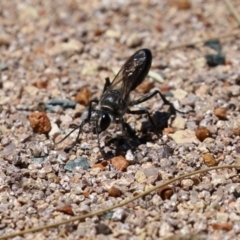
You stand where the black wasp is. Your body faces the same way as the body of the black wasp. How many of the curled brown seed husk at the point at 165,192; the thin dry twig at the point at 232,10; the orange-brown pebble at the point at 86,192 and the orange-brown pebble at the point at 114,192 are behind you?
1

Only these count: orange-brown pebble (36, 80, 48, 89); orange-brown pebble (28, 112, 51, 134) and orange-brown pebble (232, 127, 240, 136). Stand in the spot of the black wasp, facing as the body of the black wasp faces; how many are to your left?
1

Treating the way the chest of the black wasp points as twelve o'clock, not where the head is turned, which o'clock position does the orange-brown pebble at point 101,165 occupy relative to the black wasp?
The orange-brown pebble is roughly at 11 o'clock from the black wasp.

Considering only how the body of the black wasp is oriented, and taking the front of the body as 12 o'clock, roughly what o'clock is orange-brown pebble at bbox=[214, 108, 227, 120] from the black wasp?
The orange-brown pebble is roughly at 8 o'clock from the black wasp.

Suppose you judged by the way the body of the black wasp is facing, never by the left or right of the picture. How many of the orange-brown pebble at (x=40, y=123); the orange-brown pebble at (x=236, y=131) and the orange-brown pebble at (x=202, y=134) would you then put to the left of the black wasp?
2

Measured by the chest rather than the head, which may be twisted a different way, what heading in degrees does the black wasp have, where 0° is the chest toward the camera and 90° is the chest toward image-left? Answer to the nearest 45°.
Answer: approximately 45°

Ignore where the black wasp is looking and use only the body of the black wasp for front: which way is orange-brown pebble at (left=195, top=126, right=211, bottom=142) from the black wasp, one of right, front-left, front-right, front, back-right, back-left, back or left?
left

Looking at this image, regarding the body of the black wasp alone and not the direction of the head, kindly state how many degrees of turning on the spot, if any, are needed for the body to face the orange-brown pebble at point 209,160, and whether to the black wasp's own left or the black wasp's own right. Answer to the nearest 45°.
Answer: approximately 90° to the black wasp's own left

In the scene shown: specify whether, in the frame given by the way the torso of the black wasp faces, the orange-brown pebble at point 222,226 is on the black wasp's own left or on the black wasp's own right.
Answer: on the black wasp's own left

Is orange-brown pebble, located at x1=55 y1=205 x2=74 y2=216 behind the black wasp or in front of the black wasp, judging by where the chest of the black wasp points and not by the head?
in front

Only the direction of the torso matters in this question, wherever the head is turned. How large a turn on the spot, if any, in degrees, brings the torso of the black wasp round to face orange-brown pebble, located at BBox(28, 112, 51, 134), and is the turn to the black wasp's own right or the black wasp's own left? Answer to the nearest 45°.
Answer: approximately 45° to the black wasp's own right

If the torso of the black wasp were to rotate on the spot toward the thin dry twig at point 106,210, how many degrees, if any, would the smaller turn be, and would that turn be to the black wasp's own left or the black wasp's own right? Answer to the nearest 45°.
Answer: approximately 45° to the black wasp's own left

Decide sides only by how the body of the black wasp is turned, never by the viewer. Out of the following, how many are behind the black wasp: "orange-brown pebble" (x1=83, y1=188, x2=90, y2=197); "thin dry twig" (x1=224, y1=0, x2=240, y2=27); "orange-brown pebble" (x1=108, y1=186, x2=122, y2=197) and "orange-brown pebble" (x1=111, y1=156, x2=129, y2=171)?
1

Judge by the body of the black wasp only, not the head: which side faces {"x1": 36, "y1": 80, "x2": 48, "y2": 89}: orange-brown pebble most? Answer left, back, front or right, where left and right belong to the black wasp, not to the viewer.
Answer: right

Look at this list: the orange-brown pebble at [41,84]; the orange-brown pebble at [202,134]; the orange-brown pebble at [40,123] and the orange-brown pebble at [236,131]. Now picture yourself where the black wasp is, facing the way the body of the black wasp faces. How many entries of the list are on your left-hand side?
2
